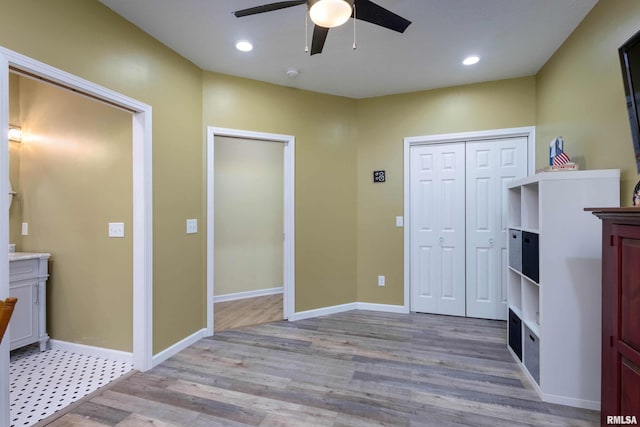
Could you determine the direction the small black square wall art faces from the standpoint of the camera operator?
facing the viewer

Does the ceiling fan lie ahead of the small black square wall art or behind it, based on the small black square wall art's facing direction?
ahead

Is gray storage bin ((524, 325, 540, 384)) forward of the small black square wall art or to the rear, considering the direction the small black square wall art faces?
forward

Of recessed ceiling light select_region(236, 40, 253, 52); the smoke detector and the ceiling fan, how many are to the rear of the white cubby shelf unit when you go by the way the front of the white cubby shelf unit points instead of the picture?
0

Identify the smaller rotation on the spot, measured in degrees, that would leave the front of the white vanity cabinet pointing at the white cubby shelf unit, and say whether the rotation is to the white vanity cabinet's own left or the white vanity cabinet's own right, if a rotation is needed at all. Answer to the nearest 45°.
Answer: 0° — it already faces it

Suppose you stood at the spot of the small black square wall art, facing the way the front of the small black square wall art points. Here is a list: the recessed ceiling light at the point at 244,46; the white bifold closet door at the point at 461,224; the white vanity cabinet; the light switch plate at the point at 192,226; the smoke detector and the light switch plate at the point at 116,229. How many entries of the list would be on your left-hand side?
1

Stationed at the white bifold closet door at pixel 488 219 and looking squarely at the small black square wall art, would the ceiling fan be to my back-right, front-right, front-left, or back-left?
front-left

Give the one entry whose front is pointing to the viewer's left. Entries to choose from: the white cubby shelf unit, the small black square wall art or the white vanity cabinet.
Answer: the white cubby shelf unit

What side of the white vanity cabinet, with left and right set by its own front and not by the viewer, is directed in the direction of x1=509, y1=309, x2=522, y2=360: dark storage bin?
front

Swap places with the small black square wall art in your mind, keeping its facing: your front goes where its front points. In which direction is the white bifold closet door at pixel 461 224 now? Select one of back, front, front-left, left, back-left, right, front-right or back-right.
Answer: left

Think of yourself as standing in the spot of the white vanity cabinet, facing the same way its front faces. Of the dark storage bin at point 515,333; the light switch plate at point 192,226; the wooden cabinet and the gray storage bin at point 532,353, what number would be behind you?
0

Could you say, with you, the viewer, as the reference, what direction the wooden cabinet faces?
facing the viewer and to the left of the viewer

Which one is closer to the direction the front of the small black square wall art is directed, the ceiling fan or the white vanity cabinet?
the ceiling fan

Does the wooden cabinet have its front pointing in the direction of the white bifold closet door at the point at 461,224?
no

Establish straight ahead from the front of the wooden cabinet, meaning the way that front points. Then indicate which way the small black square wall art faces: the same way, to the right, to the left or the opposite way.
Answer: to the left

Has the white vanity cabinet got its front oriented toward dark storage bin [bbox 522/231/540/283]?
yes

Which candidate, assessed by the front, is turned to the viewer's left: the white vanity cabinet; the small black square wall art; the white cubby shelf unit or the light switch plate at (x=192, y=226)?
the white cubby shelf unit

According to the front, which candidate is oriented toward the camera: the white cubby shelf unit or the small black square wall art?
the small black square wall art
